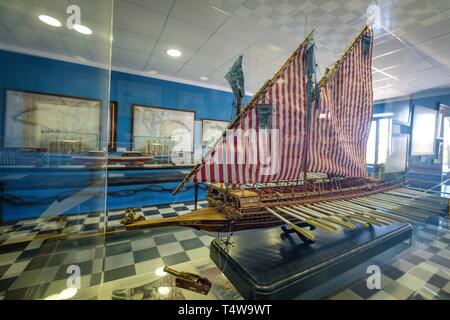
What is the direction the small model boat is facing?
to the viewer's left

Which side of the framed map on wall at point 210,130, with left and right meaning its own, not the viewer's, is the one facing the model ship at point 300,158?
front

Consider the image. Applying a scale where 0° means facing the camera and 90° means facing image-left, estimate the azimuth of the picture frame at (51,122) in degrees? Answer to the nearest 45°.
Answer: approximately 315°

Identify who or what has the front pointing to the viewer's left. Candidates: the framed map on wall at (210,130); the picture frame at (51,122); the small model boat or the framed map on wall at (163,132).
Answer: the small model boat

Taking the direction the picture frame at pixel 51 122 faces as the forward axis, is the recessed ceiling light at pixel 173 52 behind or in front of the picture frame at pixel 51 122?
in front

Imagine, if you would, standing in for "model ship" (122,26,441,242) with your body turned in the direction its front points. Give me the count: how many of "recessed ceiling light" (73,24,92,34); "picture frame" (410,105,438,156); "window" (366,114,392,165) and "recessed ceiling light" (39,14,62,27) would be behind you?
2

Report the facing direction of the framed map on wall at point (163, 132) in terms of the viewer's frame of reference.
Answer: facing the viewer and to the right of the viewer

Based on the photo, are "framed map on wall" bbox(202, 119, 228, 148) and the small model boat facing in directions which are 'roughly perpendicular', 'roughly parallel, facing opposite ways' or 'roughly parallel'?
roughly perpendicular

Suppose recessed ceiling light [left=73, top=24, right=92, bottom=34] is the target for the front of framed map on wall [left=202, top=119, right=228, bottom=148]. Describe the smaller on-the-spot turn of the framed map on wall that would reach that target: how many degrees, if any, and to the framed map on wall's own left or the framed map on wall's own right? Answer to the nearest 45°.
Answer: approximately 90° to the framed map on wall's own right

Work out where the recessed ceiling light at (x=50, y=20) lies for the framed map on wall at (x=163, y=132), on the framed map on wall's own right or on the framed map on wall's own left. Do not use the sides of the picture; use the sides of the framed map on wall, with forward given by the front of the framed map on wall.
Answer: on the framed map on wall's own right

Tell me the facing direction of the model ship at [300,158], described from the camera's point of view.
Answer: facing the viewer and to the left of the viewer

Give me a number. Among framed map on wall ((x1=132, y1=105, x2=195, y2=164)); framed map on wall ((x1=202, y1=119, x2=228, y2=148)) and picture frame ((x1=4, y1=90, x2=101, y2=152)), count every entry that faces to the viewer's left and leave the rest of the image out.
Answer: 0

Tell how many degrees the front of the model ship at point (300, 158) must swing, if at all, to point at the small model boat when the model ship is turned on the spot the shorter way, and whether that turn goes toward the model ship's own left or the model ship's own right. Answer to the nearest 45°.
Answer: approximately 45° to the model ship's own right

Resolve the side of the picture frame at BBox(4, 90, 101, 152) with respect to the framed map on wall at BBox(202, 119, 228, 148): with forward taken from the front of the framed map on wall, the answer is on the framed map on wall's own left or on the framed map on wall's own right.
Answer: on the framed map on wall's own right
